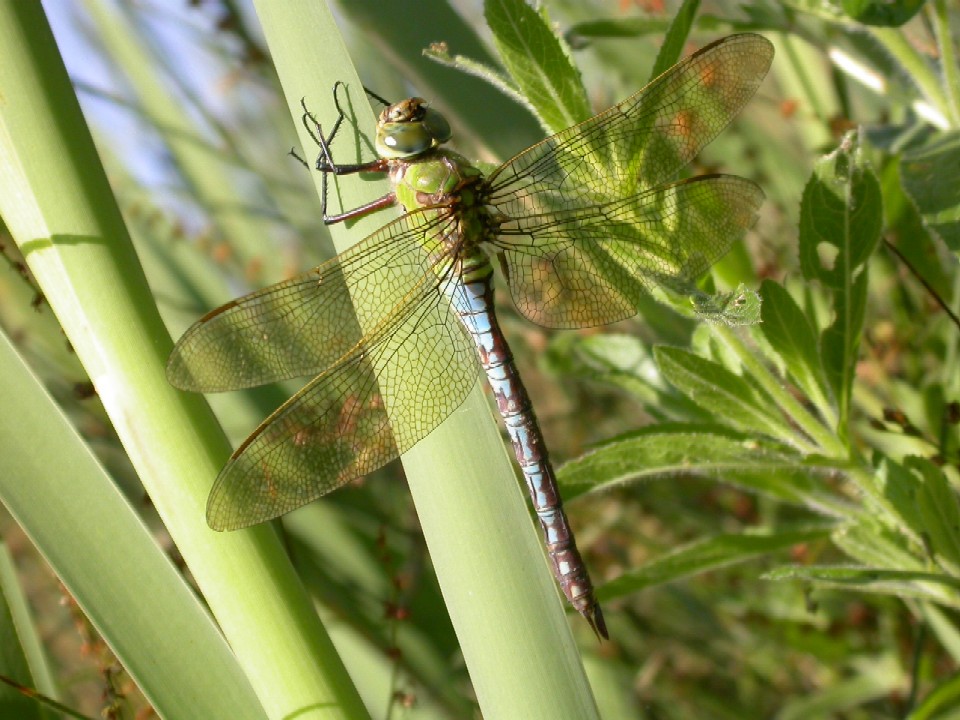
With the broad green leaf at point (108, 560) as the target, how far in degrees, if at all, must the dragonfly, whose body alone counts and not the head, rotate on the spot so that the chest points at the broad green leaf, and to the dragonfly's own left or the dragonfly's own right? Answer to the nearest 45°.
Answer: approximately 90° to the dragonfly's own left

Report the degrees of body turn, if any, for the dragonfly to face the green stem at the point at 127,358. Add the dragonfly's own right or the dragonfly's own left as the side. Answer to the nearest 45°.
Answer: approximately 90° to the dragonfly's own left

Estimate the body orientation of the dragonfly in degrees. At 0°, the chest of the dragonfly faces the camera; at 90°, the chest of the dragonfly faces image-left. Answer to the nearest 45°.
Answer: approximately 135°
